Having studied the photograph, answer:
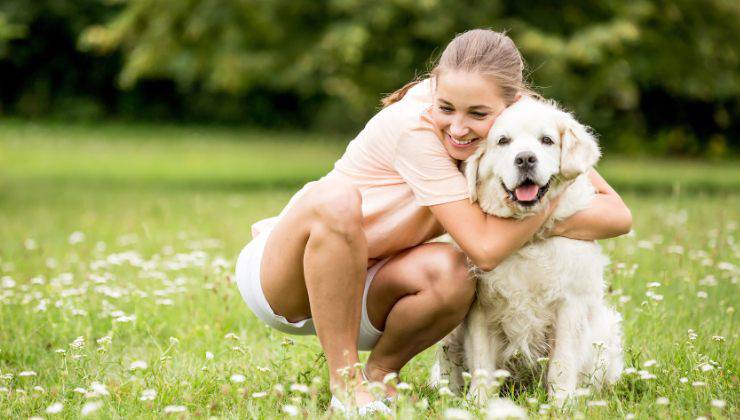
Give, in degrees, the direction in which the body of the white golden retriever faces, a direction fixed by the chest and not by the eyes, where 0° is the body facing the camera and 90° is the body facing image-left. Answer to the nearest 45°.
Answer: approximately 0°

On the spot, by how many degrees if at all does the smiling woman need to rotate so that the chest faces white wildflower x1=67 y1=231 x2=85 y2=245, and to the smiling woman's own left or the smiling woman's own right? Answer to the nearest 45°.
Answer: approximately 180°

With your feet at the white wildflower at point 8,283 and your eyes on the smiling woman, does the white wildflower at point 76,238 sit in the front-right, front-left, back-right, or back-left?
back-left

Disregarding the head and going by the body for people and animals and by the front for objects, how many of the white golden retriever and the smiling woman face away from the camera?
0

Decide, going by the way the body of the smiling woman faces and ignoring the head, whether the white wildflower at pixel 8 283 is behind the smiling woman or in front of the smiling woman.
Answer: behind

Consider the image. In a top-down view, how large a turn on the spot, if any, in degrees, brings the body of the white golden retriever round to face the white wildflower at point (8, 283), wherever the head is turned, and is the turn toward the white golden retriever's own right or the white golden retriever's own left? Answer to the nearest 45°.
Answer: approximately 90° to the white golden retriever's own right

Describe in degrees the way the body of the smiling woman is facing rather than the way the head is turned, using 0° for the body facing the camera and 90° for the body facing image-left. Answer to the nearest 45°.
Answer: approximately 315°
